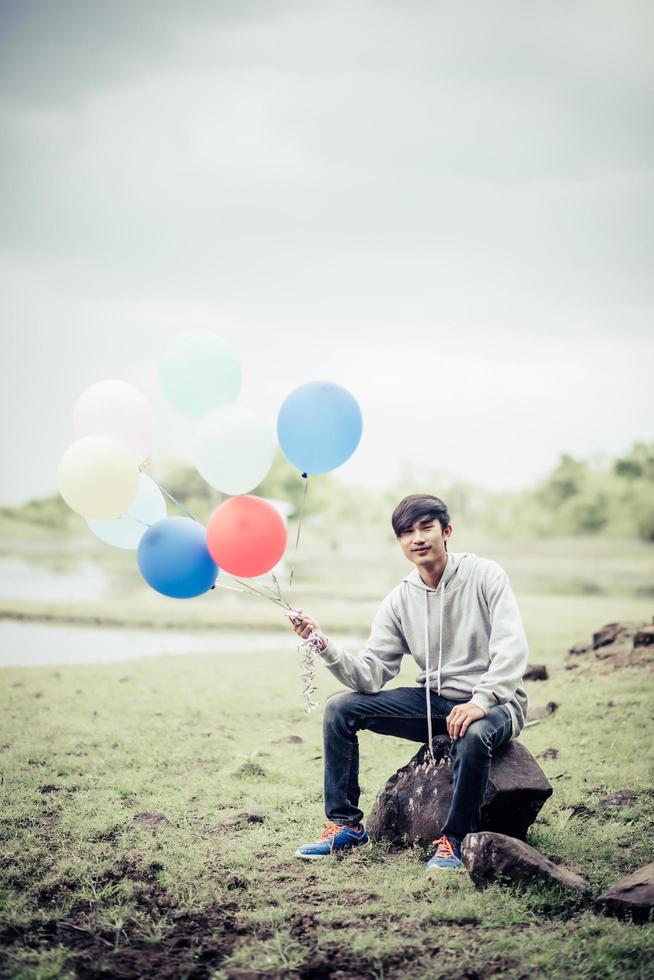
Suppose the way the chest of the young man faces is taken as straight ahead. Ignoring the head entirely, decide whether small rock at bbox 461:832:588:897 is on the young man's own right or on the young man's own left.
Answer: on the young man's own left

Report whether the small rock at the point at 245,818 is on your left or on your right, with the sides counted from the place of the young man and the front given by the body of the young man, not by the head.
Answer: on your right

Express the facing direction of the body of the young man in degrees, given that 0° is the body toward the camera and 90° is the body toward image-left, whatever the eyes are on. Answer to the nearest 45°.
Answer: approximately 45°

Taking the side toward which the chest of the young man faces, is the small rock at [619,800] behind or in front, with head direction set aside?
behind

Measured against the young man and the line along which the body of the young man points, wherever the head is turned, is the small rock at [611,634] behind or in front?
behind
